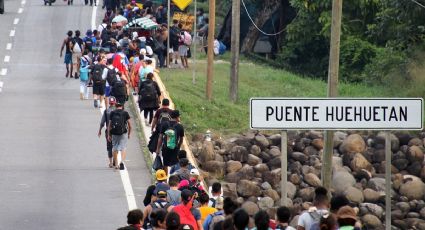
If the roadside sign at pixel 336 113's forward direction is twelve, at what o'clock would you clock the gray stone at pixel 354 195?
The gray stone is roughly at 6 o'clock from the roadside sign.

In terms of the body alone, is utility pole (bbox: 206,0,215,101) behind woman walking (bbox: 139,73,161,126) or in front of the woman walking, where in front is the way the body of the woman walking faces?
in front

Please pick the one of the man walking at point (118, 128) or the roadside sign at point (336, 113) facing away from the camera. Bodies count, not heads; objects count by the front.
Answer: the man walking

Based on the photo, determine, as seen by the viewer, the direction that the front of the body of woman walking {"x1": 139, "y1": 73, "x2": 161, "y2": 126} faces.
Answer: away from the camera

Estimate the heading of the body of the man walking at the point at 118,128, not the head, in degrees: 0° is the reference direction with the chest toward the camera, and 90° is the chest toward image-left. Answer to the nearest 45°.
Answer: approximately 180°

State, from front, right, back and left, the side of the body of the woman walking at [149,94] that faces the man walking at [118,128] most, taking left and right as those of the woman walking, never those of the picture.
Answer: back

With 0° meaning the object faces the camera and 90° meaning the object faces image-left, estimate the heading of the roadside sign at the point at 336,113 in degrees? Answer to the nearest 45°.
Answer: approximately 0°

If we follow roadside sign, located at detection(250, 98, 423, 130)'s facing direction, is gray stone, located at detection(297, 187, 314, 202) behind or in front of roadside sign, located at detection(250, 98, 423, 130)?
behind

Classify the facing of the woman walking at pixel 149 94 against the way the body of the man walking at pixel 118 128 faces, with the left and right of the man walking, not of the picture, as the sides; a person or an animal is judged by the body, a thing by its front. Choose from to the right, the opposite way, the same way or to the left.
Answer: the same way

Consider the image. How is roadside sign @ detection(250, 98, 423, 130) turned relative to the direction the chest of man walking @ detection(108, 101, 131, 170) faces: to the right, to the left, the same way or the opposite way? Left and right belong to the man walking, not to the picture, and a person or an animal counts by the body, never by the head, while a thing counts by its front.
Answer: the opposite way

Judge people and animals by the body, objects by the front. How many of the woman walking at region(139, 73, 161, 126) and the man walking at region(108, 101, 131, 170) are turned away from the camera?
2

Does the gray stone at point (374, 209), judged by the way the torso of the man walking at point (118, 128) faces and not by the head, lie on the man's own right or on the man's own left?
on the man's own right

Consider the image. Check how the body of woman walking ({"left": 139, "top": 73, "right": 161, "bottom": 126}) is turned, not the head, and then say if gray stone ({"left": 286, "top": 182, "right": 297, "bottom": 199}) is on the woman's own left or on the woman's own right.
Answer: on the woman's own right

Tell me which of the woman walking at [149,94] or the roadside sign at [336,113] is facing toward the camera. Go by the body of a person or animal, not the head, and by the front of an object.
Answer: the roadside sign
